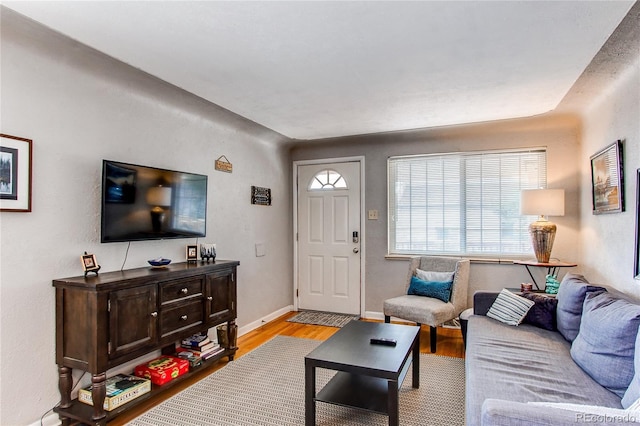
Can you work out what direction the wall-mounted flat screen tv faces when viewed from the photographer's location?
facing the viewer and to the right of the viewer

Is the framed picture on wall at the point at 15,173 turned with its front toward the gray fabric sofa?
yes

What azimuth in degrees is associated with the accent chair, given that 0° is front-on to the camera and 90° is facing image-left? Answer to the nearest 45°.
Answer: approximately 45°

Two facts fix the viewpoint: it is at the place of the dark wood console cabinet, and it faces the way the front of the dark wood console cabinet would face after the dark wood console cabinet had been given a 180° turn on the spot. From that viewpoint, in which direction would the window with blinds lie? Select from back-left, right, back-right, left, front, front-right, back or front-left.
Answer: back-right

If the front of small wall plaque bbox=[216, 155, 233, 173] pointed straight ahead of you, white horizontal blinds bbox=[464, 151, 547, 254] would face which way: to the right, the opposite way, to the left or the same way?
to the right

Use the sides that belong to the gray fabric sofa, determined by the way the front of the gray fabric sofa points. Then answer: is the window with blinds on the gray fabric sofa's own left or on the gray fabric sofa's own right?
on the gray fabric sofa's own right

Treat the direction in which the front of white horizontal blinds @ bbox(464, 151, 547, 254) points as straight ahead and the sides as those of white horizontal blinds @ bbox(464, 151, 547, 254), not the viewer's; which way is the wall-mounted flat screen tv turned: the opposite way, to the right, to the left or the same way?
to the left

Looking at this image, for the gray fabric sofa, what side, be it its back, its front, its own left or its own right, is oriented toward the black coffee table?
front

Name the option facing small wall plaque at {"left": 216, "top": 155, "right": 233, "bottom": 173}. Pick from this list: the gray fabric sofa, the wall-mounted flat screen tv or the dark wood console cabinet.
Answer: the gray fabric sofa

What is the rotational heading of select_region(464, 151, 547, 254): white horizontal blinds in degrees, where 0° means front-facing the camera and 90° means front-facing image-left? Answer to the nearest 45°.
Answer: approximately 0°

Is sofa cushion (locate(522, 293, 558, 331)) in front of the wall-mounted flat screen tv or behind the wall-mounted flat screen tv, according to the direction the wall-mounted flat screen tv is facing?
in front

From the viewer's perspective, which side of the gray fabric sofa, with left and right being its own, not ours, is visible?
left

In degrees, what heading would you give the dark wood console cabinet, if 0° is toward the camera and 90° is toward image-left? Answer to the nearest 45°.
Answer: approximately 315°
